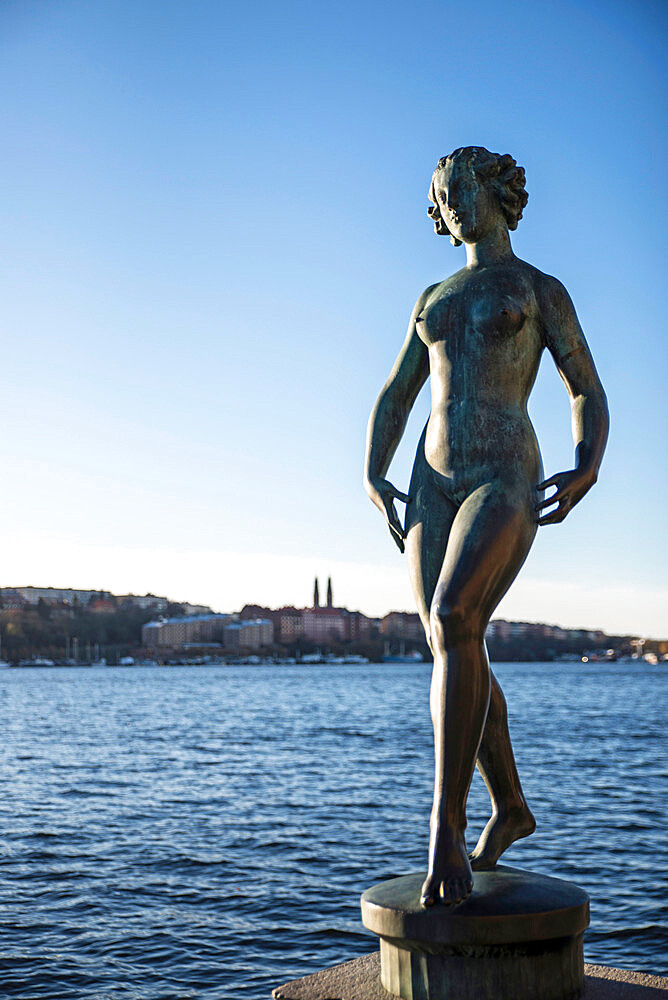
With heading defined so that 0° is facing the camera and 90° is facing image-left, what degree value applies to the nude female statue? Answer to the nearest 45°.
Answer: approximately 45°
